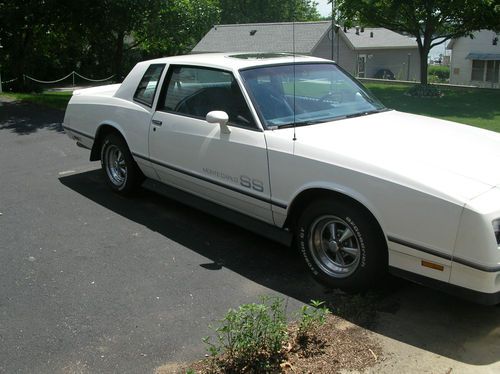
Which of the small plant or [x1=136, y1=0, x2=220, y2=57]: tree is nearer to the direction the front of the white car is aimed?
the small plant

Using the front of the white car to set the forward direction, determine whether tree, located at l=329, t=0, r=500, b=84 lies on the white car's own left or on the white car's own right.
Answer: on the white car's own left

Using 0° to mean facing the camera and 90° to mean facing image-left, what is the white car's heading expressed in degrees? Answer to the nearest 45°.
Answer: approximately 315°

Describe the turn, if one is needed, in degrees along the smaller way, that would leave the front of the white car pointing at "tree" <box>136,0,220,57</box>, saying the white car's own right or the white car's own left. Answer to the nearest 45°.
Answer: approximately 135° to the white car's own left

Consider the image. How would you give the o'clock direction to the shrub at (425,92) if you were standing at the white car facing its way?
The shrub is roughly at 8 o'clock from the white car.

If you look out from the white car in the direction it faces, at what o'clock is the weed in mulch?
The weed in mulch is roughly at 2 o'clock from the white car.

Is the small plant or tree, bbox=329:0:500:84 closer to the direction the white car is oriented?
the small plant

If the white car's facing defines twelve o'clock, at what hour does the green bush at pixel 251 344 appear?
The green bush is roughly at 2 o'clock from the white car.

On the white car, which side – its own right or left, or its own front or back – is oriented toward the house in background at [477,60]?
left
